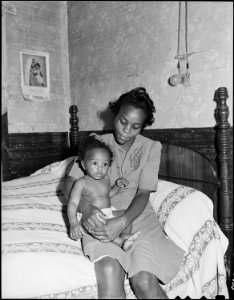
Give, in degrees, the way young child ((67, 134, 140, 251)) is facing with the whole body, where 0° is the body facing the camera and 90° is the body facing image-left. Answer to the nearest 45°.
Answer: approximately 315°

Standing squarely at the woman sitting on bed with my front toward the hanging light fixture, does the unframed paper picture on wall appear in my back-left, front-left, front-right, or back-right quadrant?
front-left

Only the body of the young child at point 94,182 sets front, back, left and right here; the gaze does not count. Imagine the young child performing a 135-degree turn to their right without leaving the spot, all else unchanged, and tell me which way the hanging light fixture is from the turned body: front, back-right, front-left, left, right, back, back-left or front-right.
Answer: back-right

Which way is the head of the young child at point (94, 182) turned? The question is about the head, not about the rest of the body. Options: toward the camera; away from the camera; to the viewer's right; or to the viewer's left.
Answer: toward the camera

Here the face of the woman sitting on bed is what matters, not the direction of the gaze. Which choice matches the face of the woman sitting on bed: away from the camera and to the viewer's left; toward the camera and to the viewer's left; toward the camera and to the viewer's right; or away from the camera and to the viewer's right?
toward the camera and to the viewer's left
